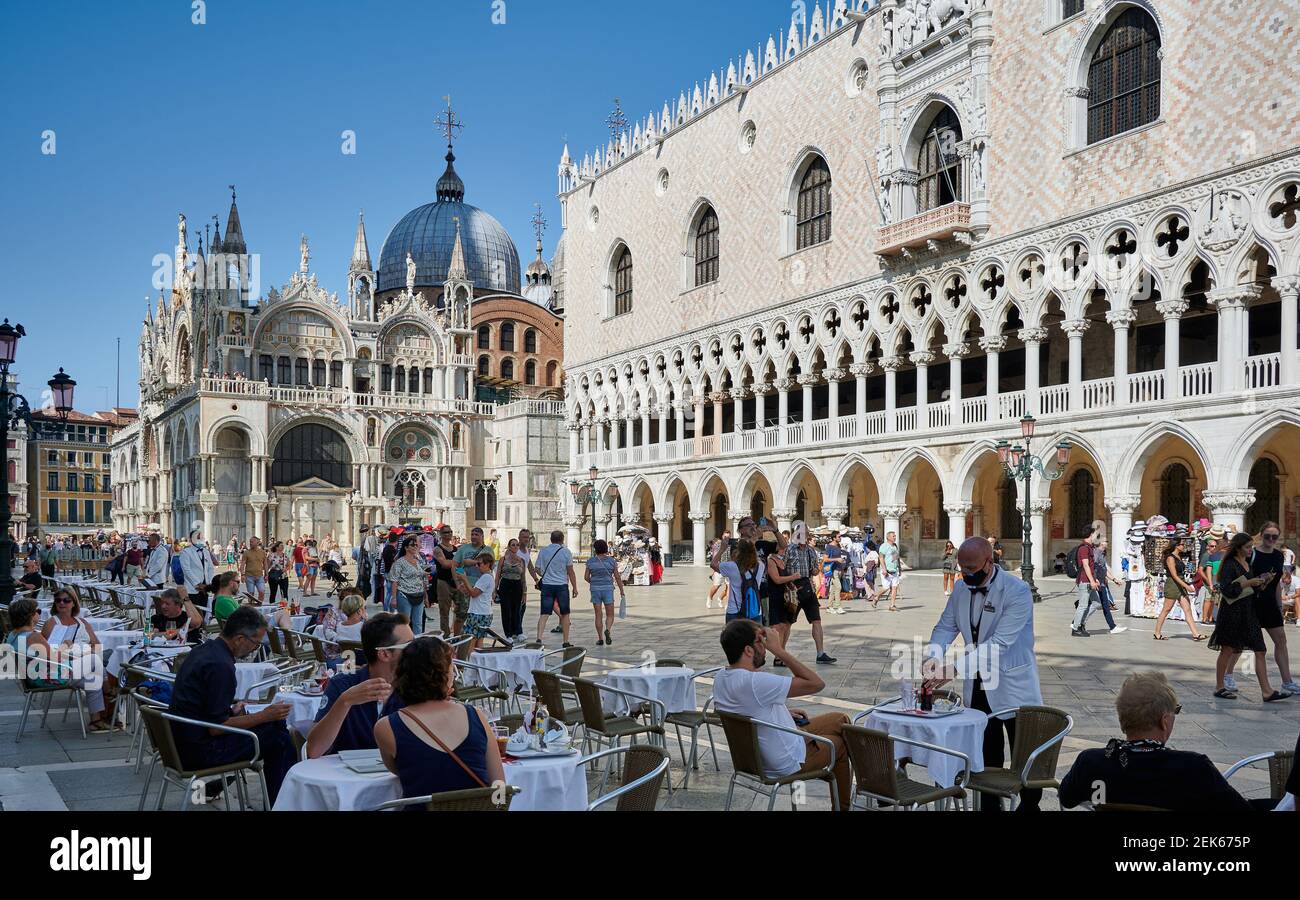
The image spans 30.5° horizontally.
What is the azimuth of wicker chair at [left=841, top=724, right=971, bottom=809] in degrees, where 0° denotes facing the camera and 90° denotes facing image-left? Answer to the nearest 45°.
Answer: approximately 225°

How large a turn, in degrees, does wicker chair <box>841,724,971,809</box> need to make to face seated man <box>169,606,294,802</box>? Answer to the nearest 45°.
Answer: approximately 135° to its left

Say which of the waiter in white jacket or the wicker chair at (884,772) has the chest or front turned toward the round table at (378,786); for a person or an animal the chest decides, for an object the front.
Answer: the waiter in white jacket

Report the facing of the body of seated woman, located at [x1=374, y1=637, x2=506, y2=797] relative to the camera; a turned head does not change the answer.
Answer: away from the camera

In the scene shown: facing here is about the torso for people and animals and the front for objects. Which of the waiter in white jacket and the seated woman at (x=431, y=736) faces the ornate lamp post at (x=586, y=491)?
the seated woman

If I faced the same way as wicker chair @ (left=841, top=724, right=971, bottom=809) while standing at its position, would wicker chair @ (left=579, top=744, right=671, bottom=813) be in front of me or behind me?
behind

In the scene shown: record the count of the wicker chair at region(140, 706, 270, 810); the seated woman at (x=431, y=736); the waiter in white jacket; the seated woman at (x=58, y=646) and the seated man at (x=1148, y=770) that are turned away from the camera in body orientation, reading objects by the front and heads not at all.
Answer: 2

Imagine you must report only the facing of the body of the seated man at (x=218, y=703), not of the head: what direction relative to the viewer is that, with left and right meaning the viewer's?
facing to the right of the viewer

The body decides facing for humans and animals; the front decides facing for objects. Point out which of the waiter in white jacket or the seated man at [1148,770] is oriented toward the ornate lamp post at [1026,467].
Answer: the seated man

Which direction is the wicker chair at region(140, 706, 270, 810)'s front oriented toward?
to the viewer's right
